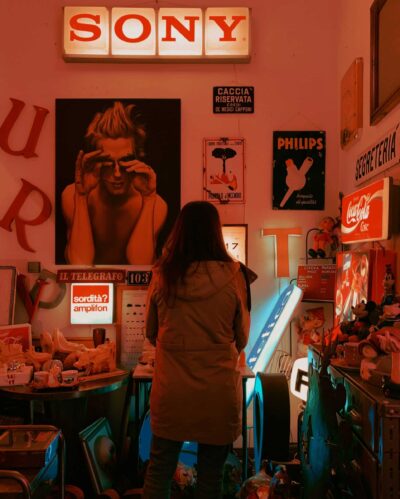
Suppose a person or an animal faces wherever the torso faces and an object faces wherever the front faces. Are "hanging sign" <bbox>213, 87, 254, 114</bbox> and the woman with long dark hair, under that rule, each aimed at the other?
yes

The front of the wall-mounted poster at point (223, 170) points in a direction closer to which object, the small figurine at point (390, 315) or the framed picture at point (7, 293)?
the small figurine

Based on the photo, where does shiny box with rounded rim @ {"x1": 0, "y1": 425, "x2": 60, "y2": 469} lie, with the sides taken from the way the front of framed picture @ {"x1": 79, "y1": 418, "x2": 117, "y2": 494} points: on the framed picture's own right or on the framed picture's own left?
on the framed picture's own right

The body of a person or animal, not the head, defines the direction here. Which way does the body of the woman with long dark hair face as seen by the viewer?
away from the camera

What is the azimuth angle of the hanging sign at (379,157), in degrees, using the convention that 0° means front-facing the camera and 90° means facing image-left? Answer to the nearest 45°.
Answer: approximately 45°

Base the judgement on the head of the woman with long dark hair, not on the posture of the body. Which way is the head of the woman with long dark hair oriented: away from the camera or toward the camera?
away from the camera
